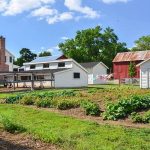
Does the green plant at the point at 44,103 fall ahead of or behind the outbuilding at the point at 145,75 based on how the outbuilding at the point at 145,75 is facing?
ahead

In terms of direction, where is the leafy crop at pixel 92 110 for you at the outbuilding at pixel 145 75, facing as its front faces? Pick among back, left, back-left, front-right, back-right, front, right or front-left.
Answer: front

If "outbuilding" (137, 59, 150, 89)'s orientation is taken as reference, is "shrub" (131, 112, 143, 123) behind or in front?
in front

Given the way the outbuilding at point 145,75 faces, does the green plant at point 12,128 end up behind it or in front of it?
in front

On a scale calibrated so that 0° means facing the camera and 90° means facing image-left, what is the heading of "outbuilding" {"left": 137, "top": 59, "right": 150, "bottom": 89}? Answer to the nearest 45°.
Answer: approximately 0°

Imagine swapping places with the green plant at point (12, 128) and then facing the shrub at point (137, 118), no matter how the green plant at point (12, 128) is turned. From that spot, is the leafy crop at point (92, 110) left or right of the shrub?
left
